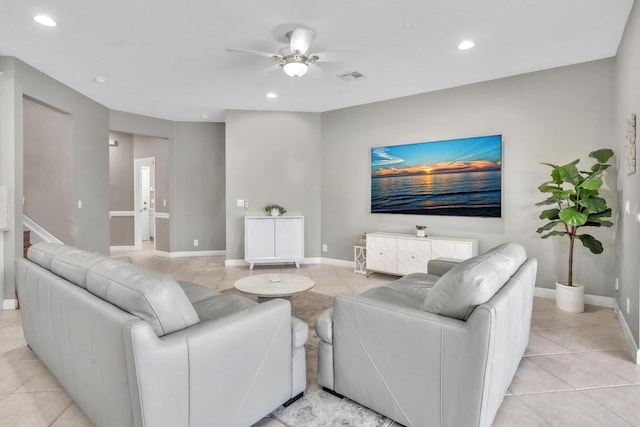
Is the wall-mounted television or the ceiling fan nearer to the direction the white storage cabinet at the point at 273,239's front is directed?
the ceiling fan

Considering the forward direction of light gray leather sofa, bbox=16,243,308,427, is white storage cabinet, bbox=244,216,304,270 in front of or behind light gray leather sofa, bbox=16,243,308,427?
in front

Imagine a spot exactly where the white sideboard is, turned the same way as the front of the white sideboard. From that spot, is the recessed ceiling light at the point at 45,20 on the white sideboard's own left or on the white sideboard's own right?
on the white sideboard's own right

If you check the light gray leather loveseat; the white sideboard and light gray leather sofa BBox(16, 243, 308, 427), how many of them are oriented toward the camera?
1

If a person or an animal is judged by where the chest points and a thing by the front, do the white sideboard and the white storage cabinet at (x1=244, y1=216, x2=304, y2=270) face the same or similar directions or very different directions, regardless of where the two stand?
same or similar directions

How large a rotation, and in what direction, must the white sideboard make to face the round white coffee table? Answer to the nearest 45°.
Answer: approximately 45° to its right

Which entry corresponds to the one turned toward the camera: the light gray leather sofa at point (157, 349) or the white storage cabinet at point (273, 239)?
the white storage cabinet

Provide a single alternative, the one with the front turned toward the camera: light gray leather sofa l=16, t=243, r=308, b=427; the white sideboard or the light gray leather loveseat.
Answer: the white sideboard

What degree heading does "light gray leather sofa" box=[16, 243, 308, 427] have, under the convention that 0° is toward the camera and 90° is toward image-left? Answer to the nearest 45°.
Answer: approximately 225°

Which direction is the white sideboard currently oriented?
toward the camera

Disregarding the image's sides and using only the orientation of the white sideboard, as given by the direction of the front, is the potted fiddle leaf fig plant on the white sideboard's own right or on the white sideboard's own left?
on the white sideboard's own left

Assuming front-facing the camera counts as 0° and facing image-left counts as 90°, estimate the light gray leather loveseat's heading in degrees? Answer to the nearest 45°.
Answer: approximately 135°

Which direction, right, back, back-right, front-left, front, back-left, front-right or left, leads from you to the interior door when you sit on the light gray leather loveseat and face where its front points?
front

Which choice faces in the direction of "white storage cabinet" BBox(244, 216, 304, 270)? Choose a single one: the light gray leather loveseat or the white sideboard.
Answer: the light gray leather loveseat

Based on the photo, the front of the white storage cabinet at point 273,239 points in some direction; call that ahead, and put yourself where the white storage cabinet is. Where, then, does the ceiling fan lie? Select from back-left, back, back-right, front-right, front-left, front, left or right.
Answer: front

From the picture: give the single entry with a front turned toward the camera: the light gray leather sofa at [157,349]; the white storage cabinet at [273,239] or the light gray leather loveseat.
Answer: the white storage cabinet

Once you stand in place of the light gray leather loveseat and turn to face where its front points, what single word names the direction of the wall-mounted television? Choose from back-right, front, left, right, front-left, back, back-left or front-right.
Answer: front-right

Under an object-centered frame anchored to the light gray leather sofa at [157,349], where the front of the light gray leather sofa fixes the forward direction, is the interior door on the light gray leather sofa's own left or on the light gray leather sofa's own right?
on the light gray leather sofa's own left

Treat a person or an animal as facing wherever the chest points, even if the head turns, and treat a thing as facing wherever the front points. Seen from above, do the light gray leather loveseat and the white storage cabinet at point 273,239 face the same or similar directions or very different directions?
very different directions

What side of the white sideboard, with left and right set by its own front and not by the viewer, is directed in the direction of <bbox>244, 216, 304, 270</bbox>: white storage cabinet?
right

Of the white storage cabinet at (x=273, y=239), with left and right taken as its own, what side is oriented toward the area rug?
front

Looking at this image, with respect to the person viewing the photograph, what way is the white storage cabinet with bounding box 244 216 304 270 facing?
facing the viewer

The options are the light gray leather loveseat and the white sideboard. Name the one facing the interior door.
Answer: the light gray leather loveseat
